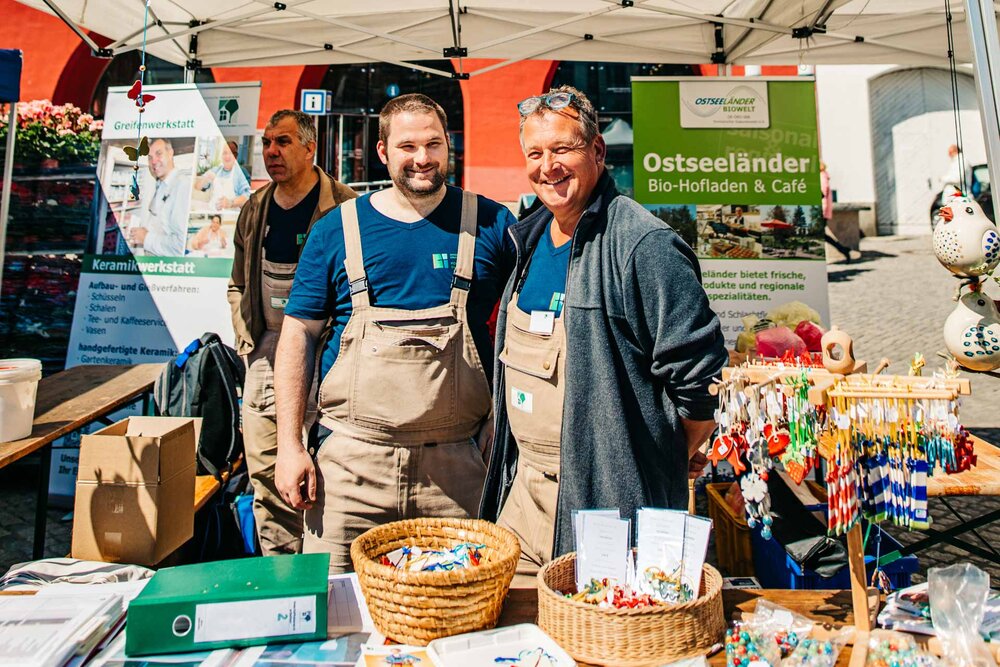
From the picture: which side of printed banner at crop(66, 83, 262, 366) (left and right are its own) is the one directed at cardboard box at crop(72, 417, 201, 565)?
front

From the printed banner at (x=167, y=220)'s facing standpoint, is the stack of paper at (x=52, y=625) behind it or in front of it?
in front

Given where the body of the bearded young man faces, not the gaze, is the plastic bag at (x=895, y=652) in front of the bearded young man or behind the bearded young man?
in front

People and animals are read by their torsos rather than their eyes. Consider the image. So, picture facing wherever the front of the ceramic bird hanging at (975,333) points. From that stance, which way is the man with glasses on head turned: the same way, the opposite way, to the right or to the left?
to the left

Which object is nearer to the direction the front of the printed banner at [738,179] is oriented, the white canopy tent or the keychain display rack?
the keychain display rack

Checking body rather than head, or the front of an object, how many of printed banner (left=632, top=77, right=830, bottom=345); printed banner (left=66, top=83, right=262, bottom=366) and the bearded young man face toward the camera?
3

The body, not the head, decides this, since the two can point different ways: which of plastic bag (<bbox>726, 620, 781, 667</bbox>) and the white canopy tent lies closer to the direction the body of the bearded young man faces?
the plastic bag

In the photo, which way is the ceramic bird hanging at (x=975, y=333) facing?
to the viewer's left

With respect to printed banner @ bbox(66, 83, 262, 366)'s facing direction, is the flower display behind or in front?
behind

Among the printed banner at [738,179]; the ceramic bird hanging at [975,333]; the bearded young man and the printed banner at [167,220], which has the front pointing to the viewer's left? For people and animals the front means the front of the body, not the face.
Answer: the ceramic bird hanging

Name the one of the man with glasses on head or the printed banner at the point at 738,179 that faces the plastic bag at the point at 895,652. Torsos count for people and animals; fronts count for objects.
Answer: the printed banner

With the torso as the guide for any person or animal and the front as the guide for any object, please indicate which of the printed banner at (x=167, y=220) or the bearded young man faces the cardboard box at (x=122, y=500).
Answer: the printed banner
